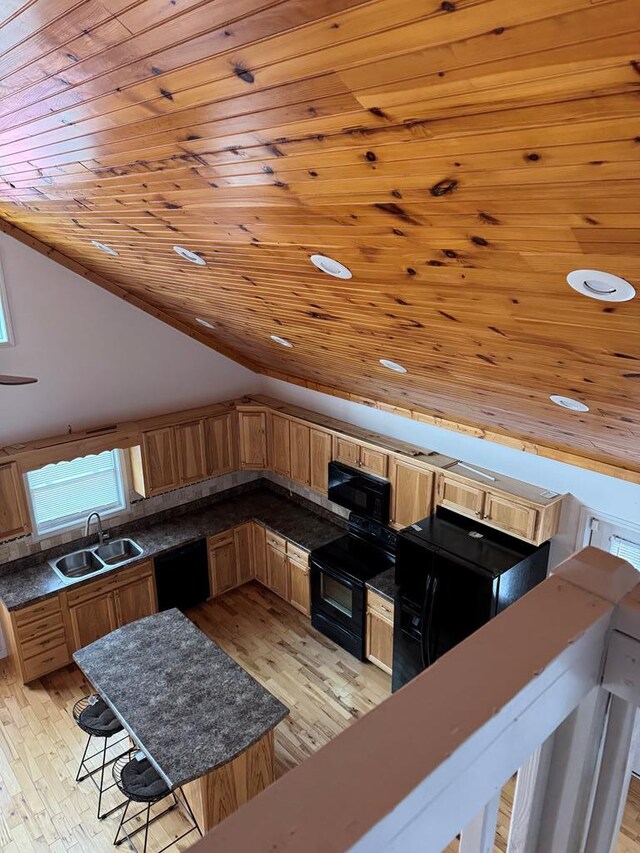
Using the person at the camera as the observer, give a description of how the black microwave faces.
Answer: facing the viewer and to the left of the viewer

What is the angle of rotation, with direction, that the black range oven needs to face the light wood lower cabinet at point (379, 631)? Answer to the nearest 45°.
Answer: approximately 90° to its left

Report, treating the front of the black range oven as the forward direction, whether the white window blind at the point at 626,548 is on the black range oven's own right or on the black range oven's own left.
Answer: on the black range oven's own left

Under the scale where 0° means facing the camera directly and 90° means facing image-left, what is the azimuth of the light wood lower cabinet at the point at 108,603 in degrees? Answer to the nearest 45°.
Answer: approximately 315°

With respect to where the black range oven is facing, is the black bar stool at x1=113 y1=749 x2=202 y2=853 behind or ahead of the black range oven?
ahead

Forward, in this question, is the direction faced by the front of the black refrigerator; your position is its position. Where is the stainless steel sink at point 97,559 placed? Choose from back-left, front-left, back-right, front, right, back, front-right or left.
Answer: front-right

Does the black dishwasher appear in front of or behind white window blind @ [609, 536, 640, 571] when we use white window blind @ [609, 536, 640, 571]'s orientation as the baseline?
in front
